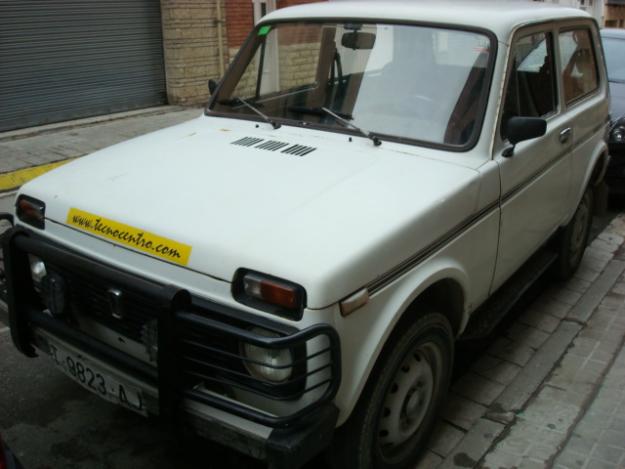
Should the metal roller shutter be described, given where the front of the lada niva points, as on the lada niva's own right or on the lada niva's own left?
on the lada niva's own right

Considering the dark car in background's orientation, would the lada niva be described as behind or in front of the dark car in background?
in front

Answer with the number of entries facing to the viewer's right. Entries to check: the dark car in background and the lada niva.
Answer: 0

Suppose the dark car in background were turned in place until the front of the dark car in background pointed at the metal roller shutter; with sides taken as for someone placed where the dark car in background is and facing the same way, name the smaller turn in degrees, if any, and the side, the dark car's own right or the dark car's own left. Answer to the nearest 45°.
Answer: approximately 45° to the dark car's own right

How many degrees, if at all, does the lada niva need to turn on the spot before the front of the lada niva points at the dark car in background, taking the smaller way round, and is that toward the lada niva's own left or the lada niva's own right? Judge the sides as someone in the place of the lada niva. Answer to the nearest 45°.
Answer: approximately 180°

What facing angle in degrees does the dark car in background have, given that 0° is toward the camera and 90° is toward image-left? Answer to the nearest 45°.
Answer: approximately 45°

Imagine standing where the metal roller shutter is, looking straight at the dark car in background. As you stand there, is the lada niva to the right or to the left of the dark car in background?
right

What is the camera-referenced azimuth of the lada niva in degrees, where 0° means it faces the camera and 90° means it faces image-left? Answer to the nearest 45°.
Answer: approximately 45°
